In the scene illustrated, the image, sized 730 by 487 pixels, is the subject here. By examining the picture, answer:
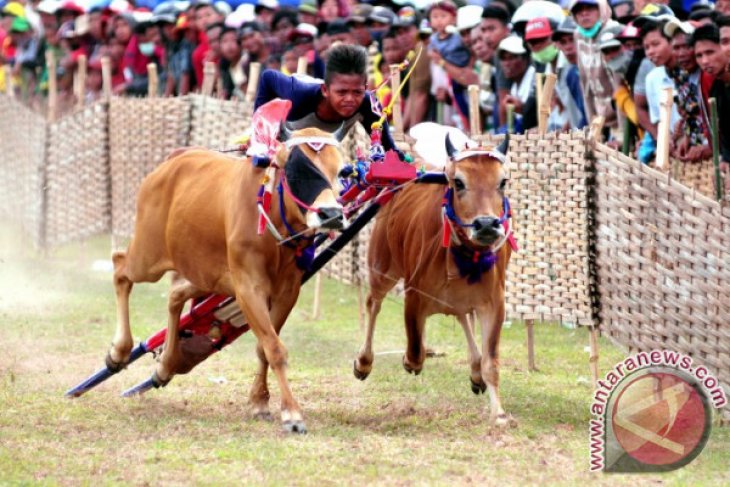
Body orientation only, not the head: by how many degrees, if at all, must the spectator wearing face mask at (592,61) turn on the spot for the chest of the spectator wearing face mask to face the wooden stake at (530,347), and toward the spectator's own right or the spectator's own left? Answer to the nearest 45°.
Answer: approximately 45° to the spectator's own left

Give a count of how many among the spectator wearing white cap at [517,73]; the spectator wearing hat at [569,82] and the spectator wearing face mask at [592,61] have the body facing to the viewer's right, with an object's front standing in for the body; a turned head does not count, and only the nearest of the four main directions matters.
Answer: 0

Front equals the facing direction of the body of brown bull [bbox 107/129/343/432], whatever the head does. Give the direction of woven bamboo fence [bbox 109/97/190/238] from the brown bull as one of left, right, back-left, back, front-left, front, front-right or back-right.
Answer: back-left

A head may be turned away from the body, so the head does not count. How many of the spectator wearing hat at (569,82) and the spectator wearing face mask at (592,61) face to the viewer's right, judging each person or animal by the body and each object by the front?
0

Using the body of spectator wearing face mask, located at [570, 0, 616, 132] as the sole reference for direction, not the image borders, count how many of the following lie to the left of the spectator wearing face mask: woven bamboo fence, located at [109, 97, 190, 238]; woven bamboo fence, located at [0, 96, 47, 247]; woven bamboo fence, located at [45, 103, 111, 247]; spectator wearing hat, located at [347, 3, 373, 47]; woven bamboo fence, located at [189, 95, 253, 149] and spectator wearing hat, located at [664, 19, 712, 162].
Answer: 1

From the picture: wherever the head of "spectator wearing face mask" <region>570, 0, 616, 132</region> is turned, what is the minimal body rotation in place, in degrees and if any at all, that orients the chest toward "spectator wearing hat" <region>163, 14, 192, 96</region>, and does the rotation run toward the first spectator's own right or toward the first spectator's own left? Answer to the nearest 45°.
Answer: approximately 90° to the first spectator's own right

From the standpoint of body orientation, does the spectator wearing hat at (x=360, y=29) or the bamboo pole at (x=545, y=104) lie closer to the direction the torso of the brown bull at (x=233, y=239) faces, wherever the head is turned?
the bamboo pole

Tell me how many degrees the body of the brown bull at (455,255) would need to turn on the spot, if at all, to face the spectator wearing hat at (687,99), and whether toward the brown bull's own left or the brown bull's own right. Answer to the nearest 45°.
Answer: approximately 90° to the brown bull's own left

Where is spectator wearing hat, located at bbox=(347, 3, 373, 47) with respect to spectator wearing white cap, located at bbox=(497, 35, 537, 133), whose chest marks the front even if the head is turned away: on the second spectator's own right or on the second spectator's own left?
on the second spectator's own right

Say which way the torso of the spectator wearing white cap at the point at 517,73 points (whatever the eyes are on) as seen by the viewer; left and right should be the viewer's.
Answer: facing the viewer and to the left of the viewer

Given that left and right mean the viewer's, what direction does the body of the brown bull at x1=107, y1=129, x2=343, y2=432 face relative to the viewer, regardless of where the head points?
facing the viewer and to the right of the viewer

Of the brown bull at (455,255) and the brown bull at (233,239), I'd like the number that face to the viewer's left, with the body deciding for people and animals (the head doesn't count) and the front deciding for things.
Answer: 0
